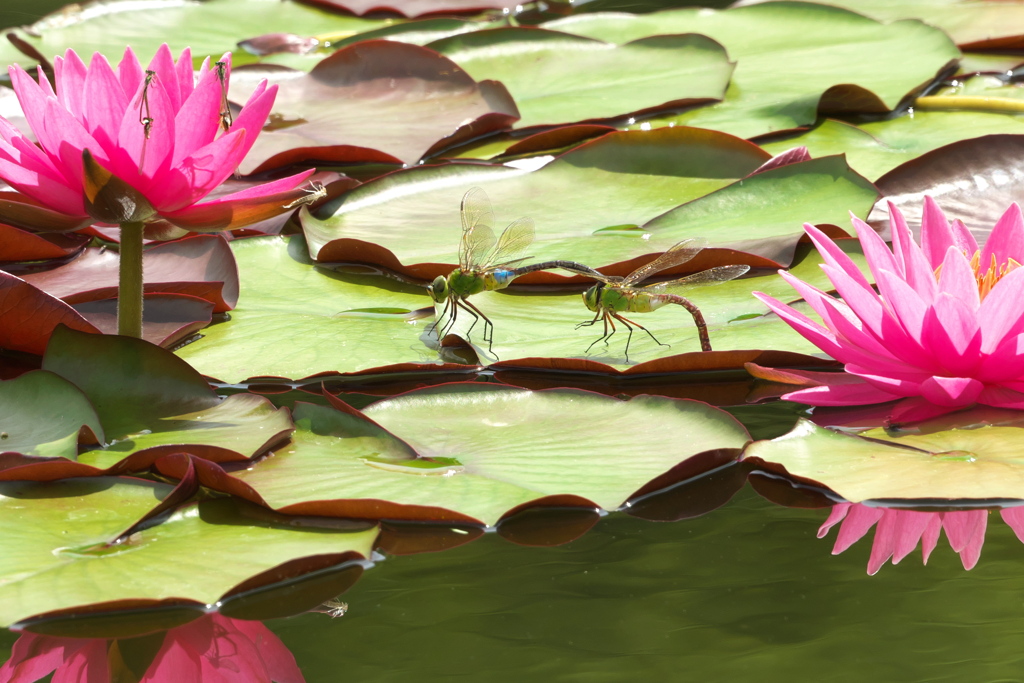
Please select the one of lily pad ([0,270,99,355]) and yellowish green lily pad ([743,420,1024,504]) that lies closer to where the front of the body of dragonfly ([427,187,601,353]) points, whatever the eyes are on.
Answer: the lily pad

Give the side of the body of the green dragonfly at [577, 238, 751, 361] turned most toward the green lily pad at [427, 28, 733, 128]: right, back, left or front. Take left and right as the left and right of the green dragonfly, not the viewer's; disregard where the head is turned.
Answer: right

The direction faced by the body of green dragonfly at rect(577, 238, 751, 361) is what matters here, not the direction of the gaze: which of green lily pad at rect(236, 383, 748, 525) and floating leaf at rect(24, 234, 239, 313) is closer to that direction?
the floating leaf

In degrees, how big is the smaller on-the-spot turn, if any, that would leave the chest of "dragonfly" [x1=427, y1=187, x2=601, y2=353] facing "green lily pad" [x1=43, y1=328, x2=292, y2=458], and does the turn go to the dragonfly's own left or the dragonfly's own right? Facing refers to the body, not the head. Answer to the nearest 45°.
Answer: approximately 45° to the dragonfly's own left

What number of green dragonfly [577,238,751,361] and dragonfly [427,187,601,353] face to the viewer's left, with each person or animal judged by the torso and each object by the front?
2

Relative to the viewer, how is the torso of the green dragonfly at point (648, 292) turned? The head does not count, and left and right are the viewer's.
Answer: facing to the left of the viewer

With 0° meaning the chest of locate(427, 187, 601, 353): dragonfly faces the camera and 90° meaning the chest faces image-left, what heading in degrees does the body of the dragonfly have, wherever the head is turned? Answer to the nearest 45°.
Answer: approximately 90°

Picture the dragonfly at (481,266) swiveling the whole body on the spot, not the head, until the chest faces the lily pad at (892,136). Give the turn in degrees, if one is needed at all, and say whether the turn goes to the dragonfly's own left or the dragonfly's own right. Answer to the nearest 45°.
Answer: approximately 135° to the dragonfly's own right
